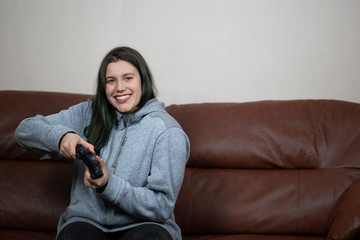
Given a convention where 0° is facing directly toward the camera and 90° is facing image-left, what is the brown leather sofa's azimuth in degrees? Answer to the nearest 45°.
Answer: approximately 0°

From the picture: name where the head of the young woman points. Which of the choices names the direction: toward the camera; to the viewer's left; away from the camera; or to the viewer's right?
toward the camera
